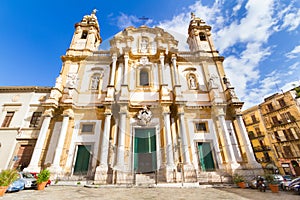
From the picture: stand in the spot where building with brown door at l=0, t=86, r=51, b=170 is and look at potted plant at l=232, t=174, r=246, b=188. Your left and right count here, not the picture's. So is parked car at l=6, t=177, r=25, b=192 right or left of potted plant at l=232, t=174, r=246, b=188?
right

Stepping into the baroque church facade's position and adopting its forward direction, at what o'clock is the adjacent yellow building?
The adjacent yellow building is roughly at 8 o'clock from the baroque church facade.

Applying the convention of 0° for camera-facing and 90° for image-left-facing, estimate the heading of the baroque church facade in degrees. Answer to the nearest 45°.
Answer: approximately 0°

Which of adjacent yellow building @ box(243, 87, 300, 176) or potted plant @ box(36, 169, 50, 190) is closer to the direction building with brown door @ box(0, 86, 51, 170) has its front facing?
the potted plant

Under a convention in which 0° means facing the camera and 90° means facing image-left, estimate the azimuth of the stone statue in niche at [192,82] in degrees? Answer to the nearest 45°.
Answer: approximately 0°
